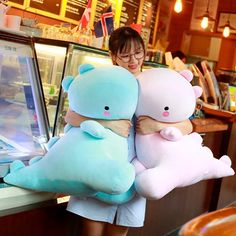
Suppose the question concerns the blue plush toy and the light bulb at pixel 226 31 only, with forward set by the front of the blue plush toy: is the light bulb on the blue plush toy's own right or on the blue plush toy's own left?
on the blue plush toy's own left

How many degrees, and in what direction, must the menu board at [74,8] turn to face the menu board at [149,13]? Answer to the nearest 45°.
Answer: approximately 90° to its left

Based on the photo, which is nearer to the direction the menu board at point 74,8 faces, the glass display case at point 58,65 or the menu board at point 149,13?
the glass display case

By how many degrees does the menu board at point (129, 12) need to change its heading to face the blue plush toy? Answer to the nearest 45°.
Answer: approximately 45° to its right

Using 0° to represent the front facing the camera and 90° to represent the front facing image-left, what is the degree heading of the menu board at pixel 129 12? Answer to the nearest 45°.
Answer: approximately 315°

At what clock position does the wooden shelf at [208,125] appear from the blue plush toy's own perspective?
The wooden shelf is roughly at 10 o'clock from the blue plush toy.

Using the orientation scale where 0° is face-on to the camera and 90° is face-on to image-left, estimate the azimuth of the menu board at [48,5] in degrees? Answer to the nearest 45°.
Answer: approximately 315°

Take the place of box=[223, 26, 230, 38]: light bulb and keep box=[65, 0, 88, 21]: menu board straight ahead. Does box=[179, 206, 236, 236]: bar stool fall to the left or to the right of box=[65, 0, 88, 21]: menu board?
left
